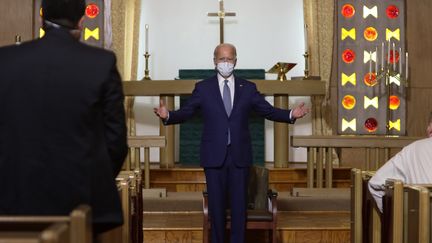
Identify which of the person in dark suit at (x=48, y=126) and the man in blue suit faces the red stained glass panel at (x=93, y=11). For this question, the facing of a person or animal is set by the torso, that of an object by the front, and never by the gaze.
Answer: the person in dark suit

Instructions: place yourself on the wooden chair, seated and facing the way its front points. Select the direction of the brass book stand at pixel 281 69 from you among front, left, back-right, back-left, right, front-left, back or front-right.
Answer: back

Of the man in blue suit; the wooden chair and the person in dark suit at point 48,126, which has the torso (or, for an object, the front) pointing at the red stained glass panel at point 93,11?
the person in dark suit

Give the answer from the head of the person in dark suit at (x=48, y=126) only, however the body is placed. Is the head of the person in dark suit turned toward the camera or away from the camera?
away from the camera

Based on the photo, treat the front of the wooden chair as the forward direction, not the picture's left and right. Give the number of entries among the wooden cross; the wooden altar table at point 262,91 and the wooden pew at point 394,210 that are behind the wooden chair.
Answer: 2

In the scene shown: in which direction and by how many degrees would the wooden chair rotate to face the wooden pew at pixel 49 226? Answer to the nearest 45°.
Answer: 0° — it already faces it

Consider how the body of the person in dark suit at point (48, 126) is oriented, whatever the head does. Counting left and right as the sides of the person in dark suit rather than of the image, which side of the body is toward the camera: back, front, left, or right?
back

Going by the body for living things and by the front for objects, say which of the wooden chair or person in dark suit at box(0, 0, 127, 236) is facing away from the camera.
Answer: the person in dark suit
